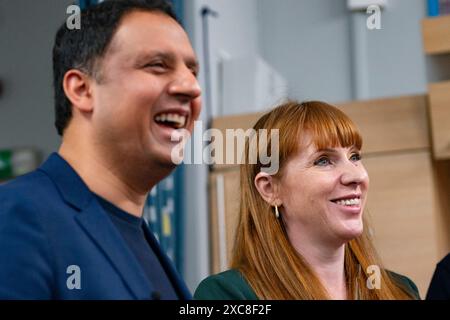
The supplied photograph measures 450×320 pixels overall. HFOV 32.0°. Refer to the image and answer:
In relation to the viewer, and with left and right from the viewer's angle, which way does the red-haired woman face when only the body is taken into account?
facing the viewer and to the right of the viewer

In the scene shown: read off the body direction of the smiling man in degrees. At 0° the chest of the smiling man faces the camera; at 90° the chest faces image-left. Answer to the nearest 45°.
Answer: approximately 315°

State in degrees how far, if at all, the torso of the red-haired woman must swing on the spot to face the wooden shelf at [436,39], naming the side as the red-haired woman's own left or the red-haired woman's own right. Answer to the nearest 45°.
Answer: approximately 135° to the red-haired woman's own left

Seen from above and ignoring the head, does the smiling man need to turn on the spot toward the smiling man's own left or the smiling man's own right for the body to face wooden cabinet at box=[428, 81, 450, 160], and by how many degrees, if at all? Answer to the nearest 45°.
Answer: approximately 90° to the smiling man's own left

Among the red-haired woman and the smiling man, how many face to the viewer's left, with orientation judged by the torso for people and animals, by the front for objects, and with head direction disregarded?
0

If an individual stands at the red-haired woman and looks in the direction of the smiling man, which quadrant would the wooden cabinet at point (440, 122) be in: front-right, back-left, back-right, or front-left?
back-right

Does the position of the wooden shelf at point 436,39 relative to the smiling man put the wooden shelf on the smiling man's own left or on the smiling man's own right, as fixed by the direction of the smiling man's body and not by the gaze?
on the smiling man's own left

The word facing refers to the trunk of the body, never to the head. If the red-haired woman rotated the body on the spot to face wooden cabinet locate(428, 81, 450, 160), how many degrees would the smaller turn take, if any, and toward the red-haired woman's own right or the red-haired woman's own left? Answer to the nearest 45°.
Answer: approximately 135° to the red-haired woman's own left

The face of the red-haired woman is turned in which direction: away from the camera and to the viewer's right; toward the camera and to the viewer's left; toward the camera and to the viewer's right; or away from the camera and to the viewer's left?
toward the camera and to the viewer's right
